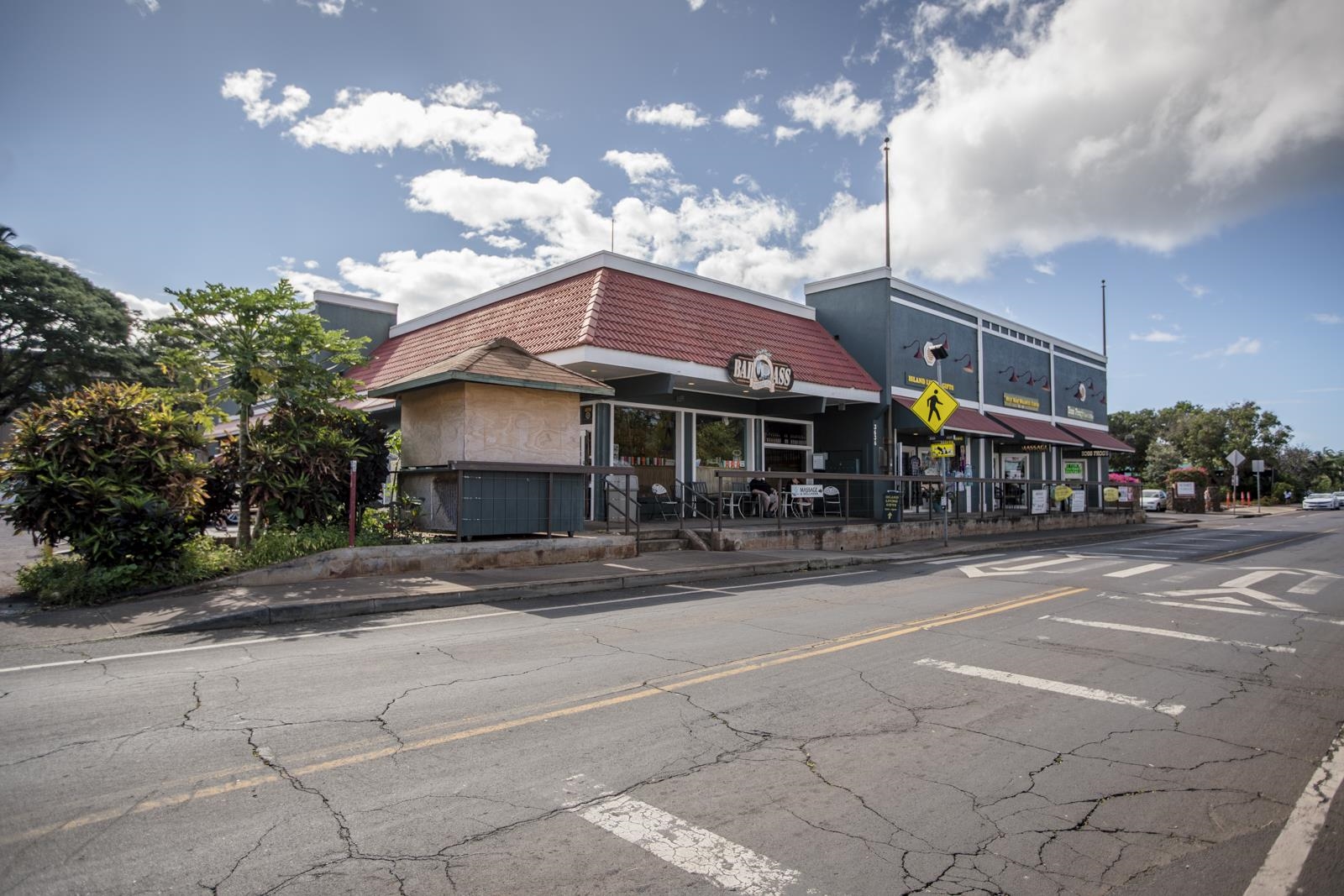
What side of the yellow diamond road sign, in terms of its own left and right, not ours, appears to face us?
front

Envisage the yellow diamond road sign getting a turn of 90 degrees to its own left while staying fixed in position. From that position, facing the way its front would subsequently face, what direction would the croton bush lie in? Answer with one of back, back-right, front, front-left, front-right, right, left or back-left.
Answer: back-right

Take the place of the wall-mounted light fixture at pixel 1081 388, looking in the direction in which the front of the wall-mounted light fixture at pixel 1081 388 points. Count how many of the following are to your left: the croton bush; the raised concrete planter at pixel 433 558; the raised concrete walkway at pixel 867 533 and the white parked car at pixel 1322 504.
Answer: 1

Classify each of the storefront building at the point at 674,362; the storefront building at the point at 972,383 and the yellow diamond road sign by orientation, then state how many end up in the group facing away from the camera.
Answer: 0

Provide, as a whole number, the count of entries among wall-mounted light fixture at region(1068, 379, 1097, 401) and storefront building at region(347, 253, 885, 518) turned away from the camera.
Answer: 0

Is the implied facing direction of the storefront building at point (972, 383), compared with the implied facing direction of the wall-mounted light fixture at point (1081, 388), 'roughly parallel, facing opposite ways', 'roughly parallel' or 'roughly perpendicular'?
roughly parallel

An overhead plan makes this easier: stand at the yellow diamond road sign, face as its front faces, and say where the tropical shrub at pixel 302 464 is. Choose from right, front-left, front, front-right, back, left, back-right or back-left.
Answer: front-right

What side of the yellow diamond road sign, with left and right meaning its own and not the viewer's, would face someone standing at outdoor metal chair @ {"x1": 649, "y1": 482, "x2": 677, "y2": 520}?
right

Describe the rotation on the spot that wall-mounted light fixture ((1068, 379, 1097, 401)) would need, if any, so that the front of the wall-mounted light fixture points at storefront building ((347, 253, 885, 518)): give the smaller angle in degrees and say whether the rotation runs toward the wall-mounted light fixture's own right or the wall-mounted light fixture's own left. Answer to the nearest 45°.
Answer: approximately 45° to the wall-mounted light fixture's own right

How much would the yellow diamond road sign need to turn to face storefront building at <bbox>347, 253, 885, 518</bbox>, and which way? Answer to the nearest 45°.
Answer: approximately 90° to its right
